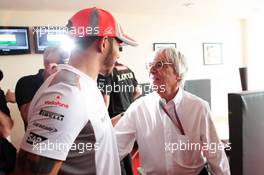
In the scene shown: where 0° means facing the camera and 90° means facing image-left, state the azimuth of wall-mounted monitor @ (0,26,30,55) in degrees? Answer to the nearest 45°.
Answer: approximately 0°

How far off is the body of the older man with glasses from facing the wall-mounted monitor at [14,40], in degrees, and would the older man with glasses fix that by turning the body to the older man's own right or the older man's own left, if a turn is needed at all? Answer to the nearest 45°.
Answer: approximately 90° to the older man's own right
